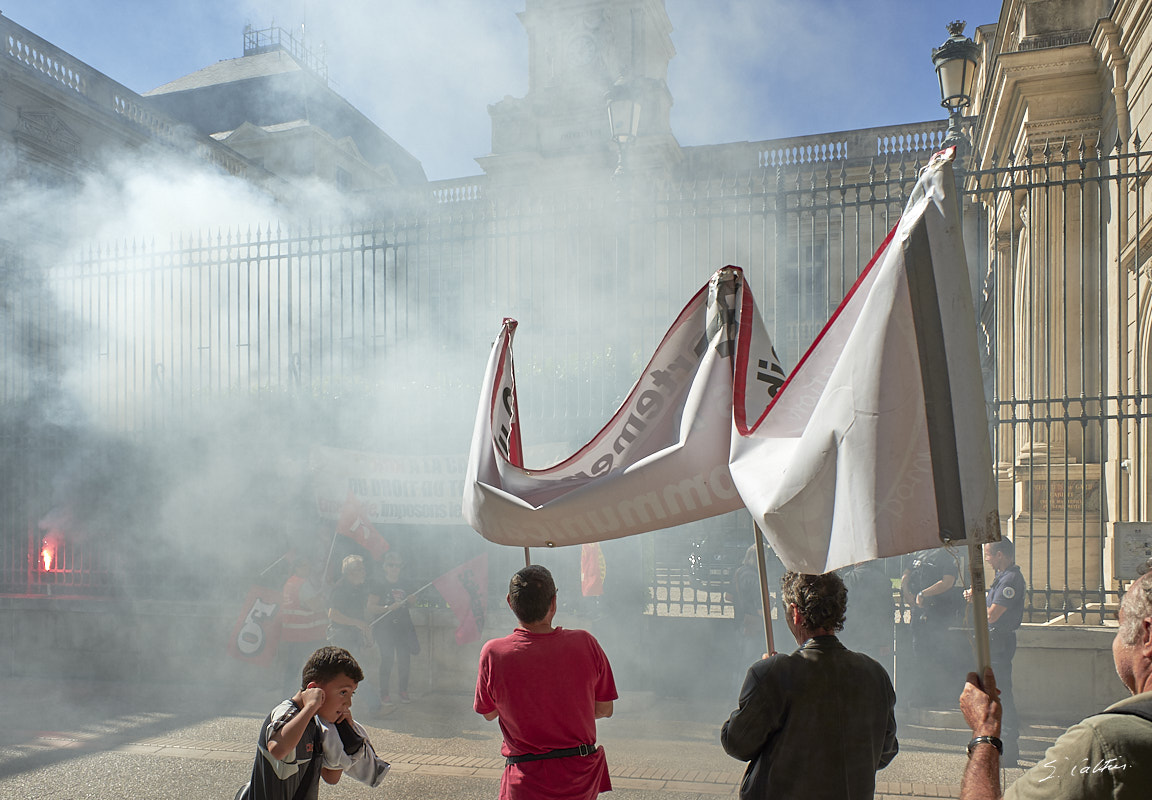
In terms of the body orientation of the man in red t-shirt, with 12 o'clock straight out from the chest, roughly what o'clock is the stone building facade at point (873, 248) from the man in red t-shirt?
The stone building facade is roughly at 1 o'clock from the man in red t-shirt.

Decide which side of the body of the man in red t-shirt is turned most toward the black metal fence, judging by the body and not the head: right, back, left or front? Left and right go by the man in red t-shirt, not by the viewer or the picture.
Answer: front

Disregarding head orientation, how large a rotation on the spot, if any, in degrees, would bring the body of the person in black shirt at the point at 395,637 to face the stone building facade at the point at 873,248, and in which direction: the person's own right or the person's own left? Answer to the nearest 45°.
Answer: approximately 90° to the person's own left

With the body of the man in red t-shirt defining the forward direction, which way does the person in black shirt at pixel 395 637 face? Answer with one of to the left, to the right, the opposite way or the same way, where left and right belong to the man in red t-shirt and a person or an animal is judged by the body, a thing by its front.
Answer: the opposite way

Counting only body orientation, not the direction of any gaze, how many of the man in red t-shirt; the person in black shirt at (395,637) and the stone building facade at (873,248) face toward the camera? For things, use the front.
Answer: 2

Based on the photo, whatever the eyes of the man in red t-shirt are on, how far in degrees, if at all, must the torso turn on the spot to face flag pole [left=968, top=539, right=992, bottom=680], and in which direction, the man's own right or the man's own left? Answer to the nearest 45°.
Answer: approximately 135° to the man's own right

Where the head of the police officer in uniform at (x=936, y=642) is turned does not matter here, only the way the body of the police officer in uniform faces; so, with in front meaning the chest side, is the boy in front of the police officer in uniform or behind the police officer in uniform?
in front

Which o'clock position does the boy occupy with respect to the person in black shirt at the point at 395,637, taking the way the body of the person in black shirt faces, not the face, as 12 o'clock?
The boy is roughly at 12 o'clock from the person in black shirt.

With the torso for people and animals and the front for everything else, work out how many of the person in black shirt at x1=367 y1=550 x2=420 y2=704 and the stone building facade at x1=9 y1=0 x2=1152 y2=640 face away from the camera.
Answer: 0

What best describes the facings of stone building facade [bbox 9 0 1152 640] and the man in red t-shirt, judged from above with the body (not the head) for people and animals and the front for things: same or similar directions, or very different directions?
very different directions

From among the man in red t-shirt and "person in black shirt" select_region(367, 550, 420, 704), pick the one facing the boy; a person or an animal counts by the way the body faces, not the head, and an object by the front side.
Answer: the person in black shirt

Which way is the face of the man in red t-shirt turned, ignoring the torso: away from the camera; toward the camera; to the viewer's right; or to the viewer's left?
away from the camera

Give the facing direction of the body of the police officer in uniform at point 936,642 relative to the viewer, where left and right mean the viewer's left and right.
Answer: facing the viewer and to the left of the viewer

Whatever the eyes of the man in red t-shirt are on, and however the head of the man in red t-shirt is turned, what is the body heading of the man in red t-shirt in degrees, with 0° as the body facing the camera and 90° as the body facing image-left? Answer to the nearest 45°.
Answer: approximately 180°

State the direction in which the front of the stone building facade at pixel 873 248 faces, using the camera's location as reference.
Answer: facing the viewer

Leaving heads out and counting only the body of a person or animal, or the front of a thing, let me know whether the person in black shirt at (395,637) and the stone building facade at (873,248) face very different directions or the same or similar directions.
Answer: same or similar directions

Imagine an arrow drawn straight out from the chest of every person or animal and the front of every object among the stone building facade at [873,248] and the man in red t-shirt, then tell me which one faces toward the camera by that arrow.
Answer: the stone building facade
